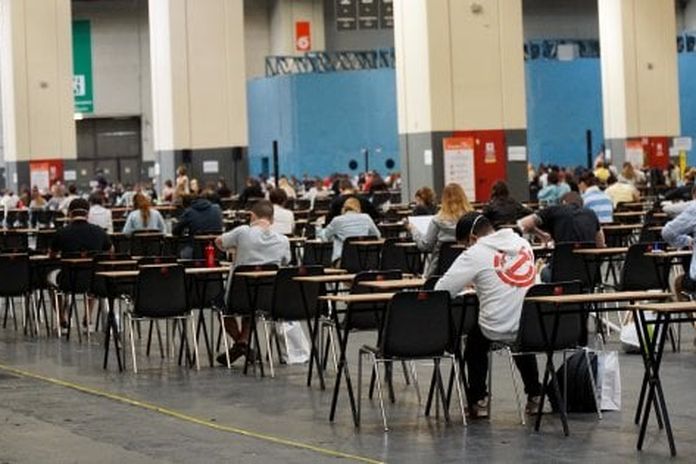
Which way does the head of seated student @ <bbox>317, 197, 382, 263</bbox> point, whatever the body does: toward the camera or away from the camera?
away from the camera

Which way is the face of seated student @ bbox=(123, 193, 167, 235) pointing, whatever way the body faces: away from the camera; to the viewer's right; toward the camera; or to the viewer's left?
away from the camera

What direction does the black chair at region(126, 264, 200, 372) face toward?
away from the camera

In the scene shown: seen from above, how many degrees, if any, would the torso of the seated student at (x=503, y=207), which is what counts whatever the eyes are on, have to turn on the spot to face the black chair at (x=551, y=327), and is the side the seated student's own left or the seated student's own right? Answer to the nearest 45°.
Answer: approximately 180°

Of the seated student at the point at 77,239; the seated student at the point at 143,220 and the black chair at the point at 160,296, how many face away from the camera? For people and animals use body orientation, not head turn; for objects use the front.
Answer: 3

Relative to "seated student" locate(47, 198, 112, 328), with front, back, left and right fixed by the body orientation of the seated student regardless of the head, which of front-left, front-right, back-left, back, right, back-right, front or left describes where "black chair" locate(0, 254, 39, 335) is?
back-left

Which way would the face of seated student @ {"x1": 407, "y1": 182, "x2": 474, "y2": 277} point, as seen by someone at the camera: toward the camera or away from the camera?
away from the camera

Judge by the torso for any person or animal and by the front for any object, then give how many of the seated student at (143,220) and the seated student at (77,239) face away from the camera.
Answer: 2

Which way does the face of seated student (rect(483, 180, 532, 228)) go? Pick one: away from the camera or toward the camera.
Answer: away from the camera

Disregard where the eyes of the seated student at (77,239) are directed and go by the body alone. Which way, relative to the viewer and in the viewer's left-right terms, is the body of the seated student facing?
facing away from the viewer

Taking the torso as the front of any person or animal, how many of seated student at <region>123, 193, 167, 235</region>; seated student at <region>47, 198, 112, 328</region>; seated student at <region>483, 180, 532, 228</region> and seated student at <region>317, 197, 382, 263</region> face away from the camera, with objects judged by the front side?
4

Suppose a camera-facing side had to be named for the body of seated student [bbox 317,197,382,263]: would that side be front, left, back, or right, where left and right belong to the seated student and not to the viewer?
back

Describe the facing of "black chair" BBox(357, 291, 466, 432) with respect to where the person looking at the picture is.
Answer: facing away from the viewer and to the left of the viewer

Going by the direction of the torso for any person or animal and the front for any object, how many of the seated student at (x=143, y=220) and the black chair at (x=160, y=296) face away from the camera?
2

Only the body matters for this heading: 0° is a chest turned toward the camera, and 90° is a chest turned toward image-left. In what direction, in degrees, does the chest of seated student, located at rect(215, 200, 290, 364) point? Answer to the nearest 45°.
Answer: approximately 135°

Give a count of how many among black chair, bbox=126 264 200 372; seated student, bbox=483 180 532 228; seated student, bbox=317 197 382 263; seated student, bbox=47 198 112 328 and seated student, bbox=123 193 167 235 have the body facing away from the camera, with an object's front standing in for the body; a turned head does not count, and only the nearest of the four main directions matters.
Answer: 5

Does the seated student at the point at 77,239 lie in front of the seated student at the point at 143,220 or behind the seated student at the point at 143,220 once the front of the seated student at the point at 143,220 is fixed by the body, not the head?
behind
